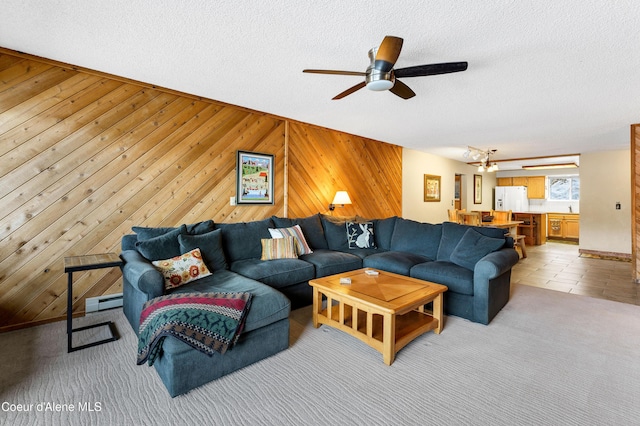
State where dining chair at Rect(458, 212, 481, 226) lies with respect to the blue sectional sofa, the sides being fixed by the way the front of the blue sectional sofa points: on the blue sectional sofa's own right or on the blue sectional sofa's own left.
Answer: on the blue sectional sofa's own left

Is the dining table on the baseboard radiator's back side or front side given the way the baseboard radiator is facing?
on the front side

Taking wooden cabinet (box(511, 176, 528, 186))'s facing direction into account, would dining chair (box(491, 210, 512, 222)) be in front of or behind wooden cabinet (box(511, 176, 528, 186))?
in front

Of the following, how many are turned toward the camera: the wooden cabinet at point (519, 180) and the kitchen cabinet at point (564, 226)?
2

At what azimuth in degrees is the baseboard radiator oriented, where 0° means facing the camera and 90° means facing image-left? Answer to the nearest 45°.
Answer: approximately 315°

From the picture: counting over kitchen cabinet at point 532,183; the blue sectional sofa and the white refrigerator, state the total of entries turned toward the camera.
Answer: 3

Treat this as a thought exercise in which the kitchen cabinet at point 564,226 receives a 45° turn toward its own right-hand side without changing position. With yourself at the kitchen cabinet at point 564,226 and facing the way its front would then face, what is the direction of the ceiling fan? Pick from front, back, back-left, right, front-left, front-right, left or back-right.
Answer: front-left

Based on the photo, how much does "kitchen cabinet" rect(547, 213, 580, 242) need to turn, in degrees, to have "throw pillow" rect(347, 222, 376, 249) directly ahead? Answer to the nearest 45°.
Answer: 0° — it already faces it

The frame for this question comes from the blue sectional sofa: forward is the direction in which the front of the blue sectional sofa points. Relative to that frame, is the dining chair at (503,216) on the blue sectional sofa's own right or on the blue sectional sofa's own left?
on the blue sectional sofa's own left

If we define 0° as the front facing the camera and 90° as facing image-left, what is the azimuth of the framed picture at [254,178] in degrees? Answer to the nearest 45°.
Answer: approximately 315°

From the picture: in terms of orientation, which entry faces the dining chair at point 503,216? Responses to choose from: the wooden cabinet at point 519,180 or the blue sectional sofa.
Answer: the wooden cabinet

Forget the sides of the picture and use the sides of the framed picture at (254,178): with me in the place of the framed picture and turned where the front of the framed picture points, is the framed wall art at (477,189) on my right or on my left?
on my left
